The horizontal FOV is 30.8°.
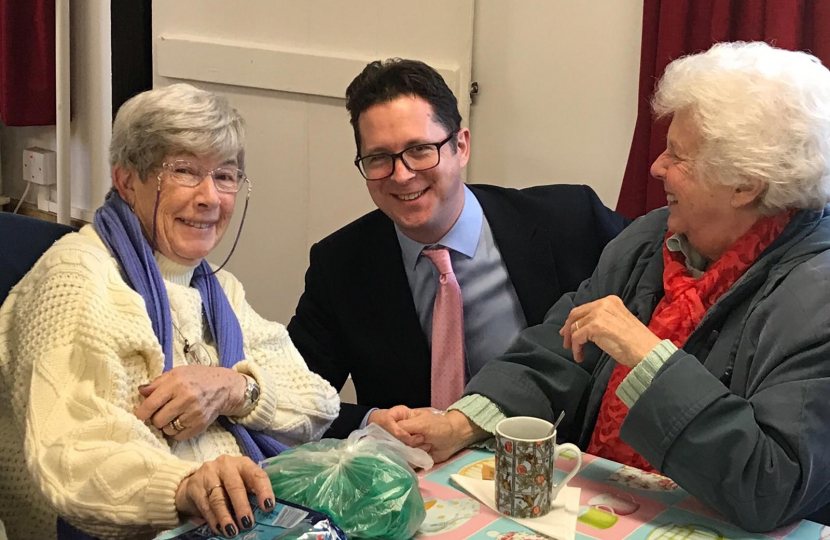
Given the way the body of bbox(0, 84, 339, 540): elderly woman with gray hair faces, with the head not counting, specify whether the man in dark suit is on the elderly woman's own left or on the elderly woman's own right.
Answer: on the elderly woman's own left

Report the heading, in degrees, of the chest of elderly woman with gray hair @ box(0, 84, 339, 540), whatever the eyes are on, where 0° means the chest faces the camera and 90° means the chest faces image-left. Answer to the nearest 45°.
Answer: approximately 315°

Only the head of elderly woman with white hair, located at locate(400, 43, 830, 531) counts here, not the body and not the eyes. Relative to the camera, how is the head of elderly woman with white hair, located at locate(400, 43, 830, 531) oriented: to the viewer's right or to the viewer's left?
to the viewer's left

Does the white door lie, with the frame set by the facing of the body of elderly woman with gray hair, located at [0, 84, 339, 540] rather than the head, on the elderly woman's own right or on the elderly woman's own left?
on the elderly woman's own left
